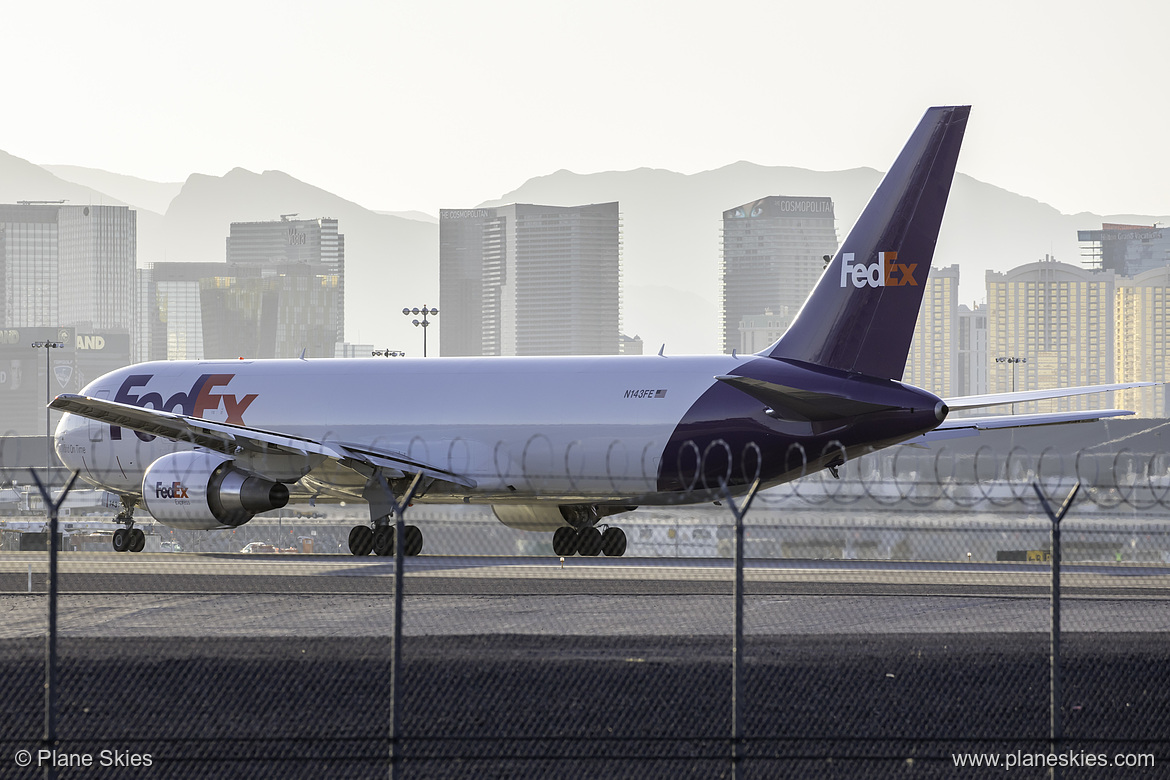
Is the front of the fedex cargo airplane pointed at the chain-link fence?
no

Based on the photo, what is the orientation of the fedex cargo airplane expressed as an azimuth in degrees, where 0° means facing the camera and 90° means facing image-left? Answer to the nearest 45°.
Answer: approximately 135°
